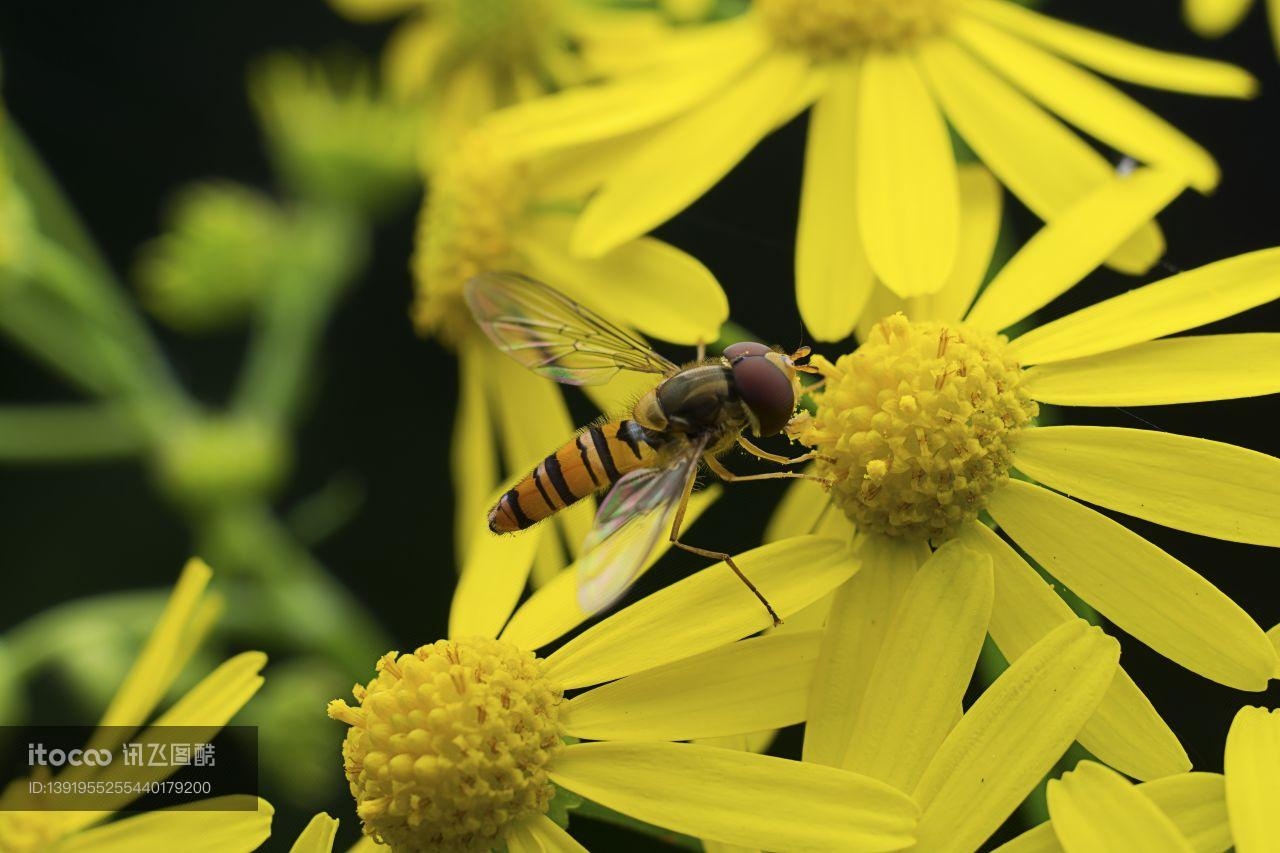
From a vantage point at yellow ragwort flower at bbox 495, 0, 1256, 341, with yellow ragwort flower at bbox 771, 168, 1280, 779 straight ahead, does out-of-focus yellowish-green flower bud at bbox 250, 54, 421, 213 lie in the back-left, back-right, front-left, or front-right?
back-right

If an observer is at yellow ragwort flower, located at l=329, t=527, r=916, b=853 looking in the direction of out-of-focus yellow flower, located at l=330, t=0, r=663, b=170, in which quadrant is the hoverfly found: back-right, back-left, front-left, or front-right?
front-right

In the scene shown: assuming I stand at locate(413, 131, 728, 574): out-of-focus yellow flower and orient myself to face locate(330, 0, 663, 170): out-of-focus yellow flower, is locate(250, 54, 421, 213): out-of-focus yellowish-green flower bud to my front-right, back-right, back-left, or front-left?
front-left

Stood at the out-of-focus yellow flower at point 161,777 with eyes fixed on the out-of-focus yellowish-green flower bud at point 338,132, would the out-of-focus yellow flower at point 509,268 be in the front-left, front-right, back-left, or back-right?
front-right

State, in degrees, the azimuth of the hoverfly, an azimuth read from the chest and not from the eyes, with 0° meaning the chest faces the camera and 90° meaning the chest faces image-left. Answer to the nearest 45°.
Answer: approximately 270°
